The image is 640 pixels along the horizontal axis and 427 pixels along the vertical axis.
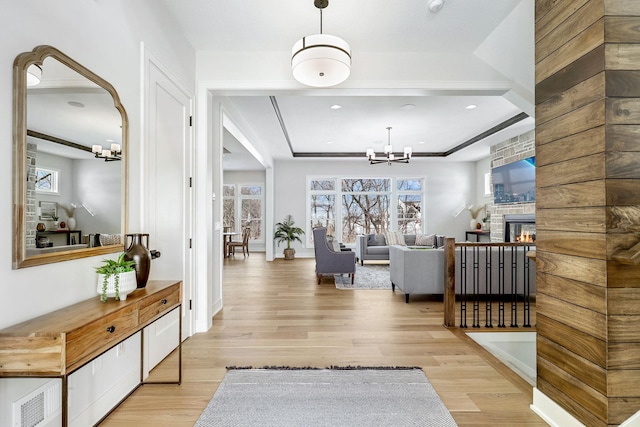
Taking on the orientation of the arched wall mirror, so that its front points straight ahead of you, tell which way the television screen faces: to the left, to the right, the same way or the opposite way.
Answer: the opposite way

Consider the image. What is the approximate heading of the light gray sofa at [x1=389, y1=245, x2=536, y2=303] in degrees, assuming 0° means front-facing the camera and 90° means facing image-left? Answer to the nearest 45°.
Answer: approximately 180°

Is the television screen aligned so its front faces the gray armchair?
yes

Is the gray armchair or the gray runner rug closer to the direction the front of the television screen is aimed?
the gray armchair

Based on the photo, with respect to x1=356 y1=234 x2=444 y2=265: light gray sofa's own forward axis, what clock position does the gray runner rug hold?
The gray runner rug is roughly at 12 o'clock from the light gray sofa.

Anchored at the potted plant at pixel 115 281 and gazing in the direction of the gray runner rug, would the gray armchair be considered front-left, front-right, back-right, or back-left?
front-left

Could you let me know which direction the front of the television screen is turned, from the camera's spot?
facing the viewer and to the left of the viewer

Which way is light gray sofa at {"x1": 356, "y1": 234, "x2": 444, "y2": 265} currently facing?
toward the camera

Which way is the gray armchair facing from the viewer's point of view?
to the viewer's right

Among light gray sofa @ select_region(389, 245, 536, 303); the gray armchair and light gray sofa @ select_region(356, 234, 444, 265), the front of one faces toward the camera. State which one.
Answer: light gray sofa @ select_region(356, 234, 444, 265)

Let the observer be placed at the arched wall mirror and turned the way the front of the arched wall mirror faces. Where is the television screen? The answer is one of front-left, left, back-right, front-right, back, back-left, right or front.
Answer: front-left

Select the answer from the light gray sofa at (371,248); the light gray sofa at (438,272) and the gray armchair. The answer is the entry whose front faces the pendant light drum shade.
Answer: the light gray sofa at (371,248)

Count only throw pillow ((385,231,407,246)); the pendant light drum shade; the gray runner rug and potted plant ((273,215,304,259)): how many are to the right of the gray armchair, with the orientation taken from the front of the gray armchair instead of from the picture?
2

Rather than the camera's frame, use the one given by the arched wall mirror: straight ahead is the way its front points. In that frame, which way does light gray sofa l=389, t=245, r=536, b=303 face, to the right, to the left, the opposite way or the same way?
to the left

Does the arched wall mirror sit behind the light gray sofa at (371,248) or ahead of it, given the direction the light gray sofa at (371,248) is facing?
ahead

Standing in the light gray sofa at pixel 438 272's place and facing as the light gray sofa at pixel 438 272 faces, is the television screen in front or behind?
in front

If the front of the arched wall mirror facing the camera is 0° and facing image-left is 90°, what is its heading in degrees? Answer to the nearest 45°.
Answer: approximately 315°
